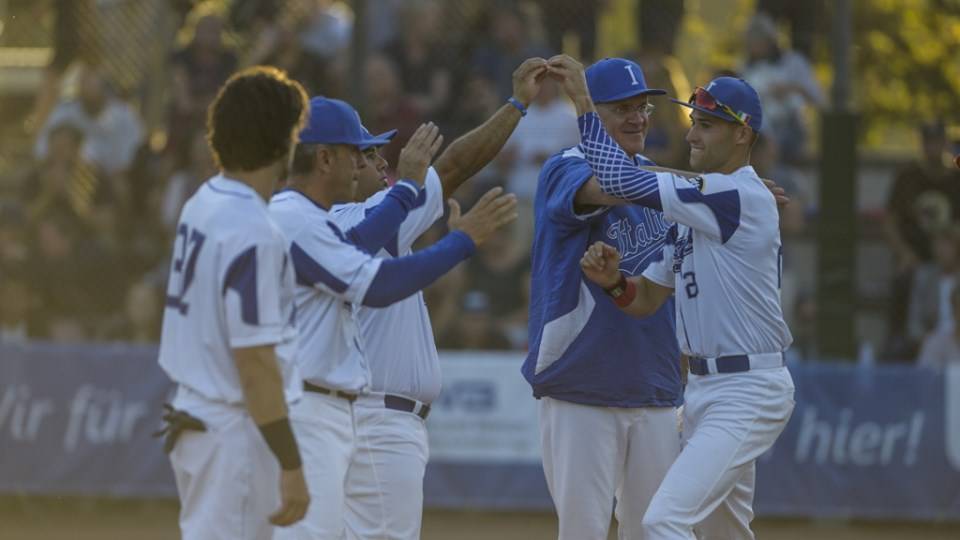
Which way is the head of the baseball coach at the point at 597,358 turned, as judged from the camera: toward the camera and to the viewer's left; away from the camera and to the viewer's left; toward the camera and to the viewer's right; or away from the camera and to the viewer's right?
toward the camera and to the viewer's right

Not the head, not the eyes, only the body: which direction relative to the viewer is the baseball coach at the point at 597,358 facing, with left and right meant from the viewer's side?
facing the viewer and to the right of the viewer

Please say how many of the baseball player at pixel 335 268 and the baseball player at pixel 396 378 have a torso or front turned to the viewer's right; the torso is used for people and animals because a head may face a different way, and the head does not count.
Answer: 2

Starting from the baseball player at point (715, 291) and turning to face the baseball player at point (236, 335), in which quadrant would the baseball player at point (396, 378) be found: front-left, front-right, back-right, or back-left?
front-right

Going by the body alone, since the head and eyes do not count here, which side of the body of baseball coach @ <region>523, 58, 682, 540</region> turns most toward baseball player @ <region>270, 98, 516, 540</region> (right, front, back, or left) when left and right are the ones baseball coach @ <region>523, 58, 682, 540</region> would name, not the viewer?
right

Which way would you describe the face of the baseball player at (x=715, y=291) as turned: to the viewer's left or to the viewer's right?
to the viewer's left

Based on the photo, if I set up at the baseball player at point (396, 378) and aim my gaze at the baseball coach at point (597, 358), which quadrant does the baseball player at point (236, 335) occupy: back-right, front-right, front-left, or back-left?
back-right

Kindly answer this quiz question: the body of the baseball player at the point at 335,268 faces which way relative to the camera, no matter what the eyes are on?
to the viewer's right

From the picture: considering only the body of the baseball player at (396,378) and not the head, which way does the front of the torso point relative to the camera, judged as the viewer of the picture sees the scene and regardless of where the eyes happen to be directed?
to the viewer's right

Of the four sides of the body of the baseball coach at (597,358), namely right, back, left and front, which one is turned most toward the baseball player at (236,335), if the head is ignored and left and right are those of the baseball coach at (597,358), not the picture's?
right

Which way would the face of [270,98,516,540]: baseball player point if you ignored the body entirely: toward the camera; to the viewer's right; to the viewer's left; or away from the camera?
to the viewer's right

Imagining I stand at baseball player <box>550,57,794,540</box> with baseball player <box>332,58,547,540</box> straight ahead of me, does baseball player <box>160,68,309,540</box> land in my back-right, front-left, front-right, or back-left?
front-left

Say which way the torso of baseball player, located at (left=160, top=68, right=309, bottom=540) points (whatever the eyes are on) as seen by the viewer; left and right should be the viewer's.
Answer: facing away from the viewer and to the right of the viewer
